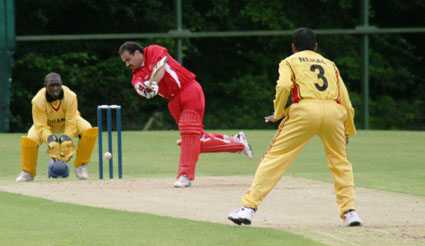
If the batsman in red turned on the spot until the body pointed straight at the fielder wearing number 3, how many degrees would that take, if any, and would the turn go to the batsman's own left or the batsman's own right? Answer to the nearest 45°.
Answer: approximately 45° to the batsman's own left

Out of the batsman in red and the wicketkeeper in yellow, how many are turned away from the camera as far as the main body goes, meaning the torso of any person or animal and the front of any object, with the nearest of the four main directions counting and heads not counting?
0

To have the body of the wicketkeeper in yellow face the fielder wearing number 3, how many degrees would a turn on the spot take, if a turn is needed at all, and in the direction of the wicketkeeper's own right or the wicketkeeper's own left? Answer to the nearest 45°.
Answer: approximately 45° to the wicketkeeper's own left

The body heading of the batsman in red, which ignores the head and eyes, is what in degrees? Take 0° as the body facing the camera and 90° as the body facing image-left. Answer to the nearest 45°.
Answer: approximately 45°

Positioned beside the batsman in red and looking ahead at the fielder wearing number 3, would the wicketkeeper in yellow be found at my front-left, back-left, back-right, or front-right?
back-right

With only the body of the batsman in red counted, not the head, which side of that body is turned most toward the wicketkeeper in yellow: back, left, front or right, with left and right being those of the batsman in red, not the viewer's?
right

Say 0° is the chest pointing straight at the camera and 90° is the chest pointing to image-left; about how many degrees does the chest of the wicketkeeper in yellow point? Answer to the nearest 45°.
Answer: approximately 0°
